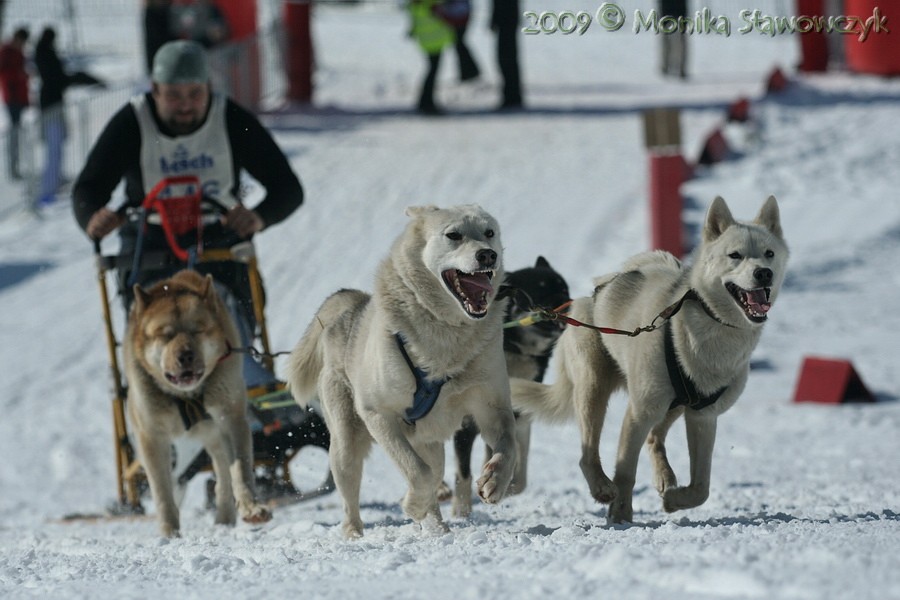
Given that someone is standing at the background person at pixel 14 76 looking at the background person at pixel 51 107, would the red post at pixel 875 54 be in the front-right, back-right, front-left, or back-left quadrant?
front-left

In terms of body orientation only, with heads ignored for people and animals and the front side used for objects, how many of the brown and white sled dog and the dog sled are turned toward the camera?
2

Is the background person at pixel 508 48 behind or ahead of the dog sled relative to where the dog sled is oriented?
behind

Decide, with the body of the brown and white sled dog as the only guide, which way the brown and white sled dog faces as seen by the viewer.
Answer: toward the camera

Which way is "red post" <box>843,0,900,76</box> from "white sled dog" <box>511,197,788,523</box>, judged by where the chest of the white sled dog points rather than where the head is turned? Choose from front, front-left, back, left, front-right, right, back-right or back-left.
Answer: back-left

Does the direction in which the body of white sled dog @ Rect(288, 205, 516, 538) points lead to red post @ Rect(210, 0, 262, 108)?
no

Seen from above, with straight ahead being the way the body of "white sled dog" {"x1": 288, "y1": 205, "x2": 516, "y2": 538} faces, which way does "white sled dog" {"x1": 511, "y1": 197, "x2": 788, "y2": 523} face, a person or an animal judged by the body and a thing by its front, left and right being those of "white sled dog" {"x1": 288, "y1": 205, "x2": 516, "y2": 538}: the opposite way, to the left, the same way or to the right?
the same way

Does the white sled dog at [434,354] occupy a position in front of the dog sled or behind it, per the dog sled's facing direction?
in front

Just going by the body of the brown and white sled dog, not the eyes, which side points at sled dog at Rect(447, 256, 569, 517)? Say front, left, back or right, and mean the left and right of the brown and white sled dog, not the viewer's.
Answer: left

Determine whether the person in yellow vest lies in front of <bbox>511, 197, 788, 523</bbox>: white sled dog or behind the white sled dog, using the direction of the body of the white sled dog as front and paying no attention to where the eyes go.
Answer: behind

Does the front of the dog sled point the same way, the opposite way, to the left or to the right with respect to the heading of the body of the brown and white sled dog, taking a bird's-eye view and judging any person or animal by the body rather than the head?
the same way

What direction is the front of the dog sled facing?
toward the camera

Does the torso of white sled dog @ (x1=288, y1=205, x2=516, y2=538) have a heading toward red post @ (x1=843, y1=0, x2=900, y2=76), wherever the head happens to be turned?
no

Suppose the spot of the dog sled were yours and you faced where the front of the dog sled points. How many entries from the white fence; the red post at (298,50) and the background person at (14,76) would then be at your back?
3
